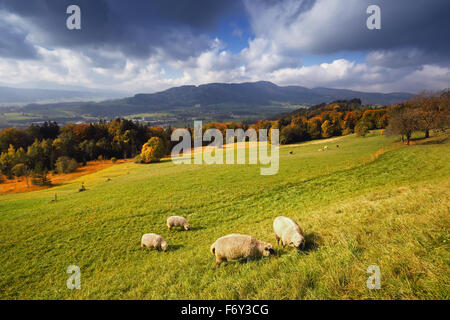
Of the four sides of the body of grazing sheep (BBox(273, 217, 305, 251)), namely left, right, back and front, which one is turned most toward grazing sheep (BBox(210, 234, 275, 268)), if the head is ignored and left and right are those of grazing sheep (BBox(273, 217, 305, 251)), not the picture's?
right

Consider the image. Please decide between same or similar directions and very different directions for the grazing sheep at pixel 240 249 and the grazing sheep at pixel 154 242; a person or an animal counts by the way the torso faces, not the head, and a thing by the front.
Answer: same or similar directions

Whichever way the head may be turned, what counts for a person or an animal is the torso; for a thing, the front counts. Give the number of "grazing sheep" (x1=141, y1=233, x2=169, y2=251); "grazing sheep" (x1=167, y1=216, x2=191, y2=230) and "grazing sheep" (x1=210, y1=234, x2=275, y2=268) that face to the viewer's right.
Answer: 3

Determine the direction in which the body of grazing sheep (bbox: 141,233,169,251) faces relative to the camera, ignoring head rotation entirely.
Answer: to the viewer's right

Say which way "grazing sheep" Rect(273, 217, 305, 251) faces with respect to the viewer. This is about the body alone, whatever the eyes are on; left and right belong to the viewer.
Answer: facing the viewer and to the right of the viewer

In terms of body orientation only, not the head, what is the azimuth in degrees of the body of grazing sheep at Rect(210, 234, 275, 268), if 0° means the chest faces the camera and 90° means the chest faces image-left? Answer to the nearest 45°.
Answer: approximately 270°

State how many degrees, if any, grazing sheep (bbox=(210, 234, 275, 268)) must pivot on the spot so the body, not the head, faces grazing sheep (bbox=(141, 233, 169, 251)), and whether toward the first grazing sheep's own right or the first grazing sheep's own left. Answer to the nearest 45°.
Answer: approximately 135° to the first grazing sheep's own left

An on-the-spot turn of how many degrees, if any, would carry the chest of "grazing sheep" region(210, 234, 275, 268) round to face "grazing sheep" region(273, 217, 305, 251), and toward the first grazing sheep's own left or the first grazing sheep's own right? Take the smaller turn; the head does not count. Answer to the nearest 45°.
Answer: approximately 45° to the first grazing sheep's own left

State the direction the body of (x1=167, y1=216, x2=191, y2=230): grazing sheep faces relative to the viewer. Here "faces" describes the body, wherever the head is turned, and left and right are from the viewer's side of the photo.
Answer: facing to the right of the viewer
